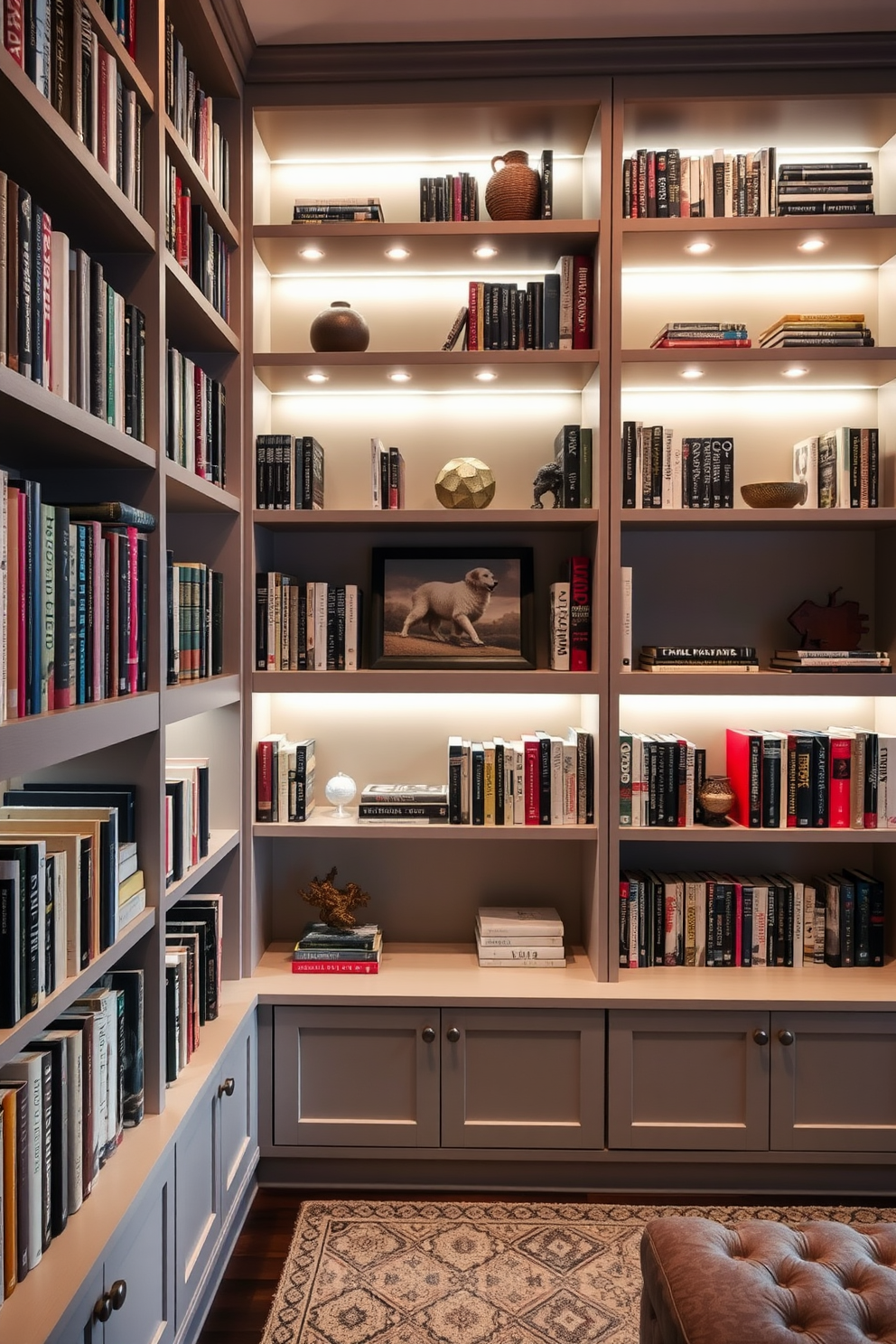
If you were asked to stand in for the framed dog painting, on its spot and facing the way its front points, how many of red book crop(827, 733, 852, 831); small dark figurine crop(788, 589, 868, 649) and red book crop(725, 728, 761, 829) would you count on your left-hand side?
3

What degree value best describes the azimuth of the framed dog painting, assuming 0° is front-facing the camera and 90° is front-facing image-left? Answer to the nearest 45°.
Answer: approximately 0°

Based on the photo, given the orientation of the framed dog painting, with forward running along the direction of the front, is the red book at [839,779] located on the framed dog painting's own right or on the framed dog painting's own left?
on the framed dog painting's own left

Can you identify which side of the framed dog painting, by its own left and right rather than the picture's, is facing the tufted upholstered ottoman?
front

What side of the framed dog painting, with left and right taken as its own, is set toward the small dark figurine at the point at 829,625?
left

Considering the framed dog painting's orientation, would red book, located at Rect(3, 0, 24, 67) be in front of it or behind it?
in front
